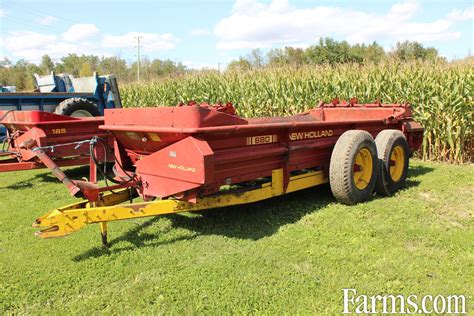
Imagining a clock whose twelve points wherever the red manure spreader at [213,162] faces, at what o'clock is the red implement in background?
The red implement in background is roughly at 3 o'clock from the red manure spreader.

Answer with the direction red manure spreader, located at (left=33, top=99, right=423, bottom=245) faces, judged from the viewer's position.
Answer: facing the viewer and to the left of the viewer
